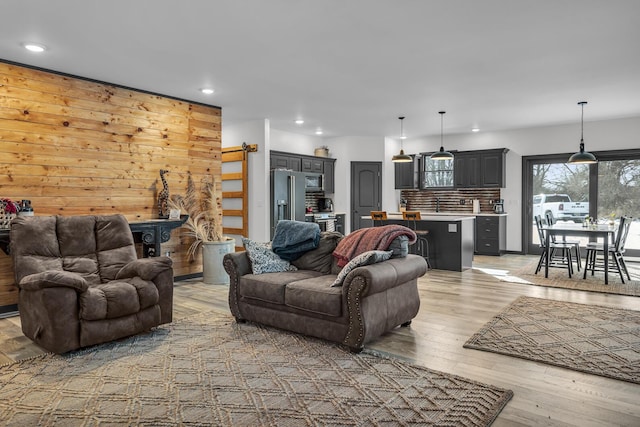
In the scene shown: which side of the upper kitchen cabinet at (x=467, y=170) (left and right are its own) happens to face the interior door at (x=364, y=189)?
right

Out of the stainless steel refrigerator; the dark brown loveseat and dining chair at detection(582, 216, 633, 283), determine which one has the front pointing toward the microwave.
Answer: the dining chair

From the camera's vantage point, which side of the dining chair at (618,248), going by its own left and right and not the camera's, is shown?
left

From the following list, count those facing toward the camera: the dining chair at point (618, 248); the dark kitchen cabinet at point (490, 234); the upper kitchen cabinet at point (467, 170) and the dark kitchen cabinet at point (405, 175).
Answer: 3

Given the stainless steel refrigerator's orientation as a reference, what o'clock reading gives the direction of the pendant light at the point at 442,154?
The pendant light is roughly at 11 o'clock from the stainless steel refrigerator.

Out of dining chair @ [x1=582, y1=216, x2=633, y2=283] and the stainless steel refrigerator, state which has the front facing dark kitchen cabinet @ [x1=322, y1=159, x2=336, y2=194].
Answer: the dining chair

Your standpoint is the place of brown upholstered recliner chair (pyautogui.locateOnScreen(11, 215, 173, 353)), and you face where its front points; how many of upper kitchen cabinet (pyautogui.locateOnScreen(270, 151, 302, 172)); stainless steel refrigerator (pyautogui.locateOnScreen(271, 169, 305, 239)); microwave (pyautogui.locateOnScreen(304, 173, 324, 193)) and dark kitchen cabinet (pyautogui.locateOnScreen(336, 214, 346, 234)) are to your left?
4

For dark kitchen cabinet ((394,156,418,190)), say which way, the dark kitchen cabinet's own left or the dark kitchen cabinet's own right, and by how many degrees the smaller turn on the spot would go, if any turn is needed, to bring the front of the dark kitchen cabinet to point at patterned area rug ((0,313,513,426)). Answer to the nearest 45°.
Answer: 0° — it already faces it
